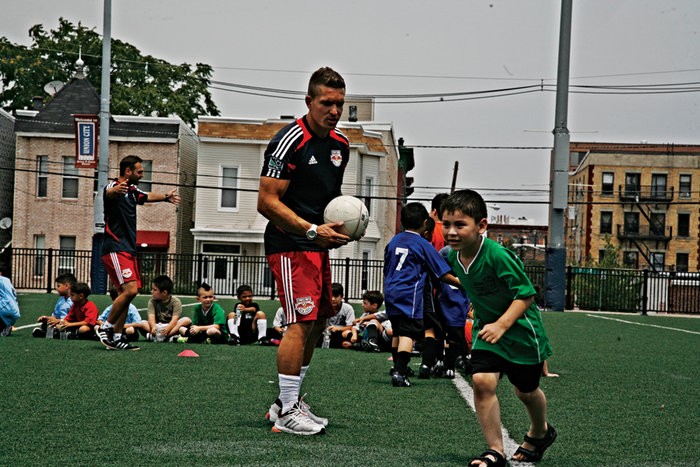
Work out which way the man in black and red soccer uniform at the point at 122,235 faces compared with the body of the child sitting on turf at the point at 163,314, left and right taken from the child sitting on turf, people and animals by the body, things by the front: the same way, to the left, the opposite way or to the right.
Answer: to the left

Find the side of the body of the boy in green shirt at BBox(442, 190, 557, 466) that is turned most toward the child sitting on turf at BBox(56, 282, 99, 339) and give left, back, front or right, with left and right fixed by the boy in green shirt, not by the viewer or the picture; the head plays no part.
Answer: right

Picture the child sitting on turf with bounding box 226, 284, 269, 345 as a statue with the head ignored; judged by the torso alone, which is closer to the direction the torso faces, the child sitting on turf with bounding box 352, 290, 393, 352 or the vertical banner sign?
the child sitting on turf

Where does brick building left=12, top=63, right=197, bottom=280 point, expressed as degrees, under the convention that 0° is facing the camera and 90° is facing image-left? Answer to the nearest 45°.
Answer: approximately 0°

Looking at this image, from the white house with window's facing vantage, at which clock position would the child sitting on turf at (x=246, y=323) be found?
The child sitting on turf is roughly at 12 o'clock from the white house with window.

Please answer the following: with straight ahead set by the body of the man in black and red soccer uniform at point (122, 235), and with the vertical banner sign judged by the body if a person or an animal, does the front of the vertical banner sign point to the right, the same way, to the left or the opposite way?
to the right

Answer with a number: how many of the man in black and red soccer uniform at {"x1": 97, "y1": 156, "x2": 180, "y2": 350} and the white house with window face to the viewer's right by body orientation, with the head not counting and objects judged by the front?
1

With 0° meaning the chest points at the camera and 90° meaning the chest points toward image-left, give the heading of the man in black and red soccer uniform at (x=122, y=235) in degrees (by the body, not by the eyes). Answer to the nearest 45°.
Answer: approximately 270°

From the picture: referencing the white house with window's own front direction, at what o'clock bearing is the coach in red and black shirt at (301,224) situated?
The coach in red and black shirt is roughly at 12 o'clock from the white house with window.

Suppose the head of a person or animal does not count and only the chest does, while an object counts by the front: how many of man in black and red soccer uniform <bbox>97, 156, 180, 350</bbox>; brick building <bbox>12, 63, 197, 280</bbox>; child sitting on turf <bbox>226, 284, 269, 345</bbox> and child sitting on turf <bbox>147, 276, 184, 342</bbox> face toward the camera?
3
